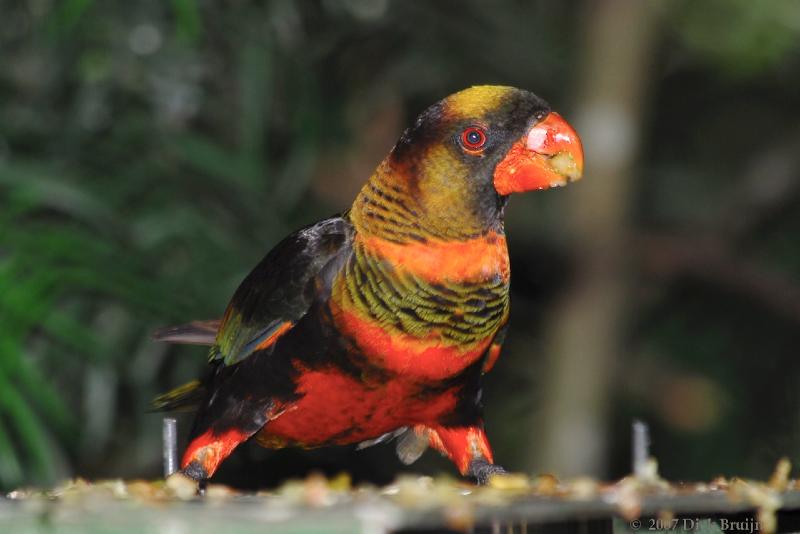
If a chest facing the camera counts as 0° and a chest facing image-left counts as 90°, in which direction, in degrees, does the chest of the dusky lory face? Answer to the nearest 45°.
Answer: approximately 315°
